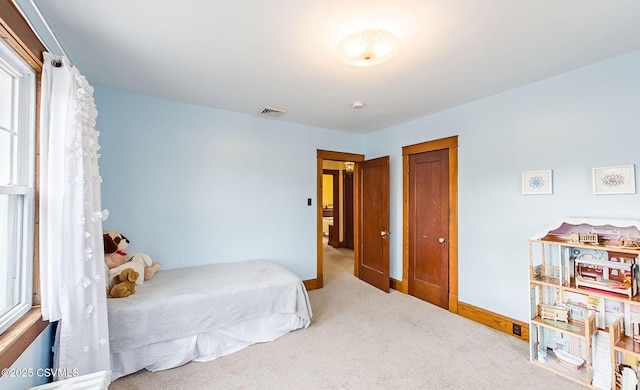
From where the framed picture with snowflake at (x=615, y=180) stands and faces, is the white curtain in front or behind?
in front

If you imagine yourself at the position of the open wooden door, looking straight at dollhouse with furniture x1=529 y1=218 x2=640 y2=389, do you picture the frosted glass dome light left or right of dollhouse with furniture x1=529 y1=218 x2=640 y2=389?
right

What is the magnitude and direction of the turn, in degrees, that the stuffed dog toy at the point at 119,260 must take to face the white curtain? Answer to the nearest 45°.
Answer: approximately 90° to its right

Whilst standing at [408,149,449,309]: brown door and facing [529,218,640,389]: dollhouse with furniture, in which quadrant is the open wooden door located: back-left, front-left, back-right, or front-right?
back-right

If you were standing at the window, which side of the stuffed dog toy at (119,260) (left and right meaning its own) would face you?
right

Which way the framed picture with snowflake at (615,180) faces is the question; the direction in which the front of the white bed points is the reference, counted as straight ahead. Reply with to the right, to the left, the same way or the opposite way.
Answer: the opposite way

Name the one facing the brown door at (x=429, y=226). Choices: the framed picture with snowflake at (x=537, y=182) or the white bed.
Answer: the white bed

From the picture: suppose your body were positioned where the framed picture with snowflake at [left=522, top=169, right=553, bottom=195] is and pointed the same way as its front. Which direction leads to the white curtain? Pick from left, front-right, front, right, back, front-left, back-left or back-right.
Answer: front-right

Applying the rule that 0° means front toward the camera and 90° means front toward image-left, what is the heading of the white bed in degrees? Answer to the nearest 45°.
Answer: approximately 270°
